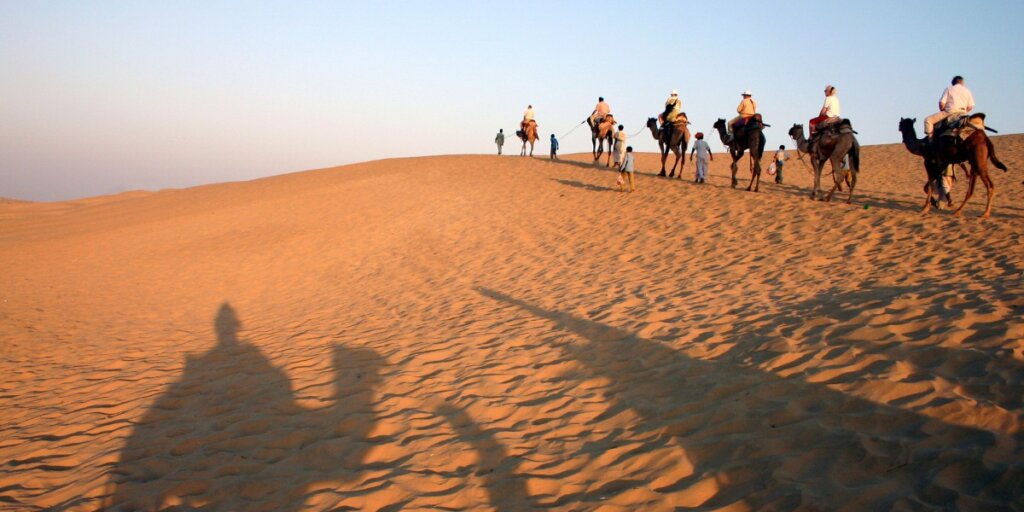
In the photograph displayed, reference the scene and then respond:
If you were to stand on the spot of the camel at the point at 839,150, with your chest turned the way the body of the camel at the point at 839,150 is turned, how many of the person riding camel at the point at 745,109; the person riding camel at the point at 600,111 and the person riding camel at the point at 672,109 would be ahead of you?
3

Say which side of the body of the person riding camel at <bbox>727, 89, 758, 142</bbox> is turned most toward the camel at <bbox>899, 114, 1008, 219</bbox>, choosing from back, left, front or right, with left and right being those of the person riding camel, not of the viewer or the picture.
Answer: back

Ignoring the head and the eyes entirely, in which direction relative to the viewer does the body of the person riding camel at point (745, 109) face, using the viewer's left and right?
facing away from the viewer and to the left of the viewer

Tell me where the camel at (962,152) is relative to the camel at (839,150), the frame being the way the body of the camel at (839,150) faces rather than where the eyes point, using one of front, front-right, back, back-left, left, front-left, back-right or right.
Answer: back

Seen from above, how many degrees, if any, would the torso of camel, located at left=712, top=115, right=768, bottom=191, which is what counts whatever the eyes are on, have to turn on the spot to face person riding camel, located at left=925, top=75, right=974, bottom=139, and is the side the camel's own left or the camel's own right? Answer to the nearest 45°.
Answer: approximately 180°

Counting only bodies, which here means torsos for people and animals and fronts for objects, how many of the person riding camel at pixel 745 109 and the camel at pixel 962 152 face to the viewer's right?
0

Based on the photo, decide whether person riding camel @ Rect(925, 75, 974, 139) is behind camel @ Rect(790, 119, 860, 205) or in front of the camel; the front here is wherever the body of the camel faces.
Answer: behind

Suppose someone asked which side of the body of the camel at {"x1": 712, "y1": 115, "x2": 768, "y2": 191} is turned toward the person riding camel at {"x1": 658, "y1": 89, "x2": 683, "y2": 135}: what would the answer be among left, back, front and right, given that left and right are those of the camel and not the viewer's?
front

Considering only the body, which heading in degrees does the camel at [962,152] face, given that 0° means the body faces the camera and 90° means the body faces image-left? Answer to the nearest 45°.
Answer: approximately 90°

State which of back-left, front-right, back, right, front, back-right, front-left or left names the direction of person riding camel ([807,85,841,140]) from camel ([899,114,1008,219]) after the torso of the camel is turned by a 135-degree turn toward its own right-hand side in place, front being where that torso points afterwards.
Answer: left

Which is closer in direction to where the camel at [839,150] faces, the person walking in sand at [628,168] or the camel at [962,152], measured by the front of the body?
the person walking in sand

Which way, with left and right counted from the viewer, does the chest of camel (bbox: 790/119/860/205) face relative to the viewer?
facing away from the viewer and to the left of the viewer

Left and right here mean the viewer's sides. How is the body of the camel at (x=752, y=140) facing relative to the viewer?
facing away from the viewer and to the left of the viewer
